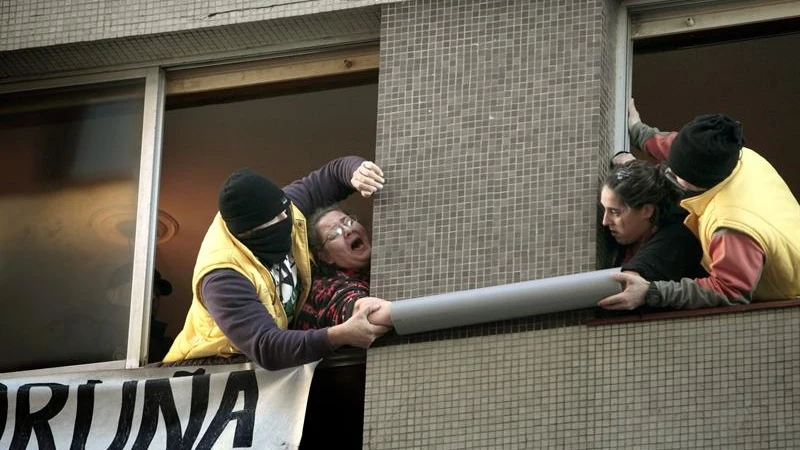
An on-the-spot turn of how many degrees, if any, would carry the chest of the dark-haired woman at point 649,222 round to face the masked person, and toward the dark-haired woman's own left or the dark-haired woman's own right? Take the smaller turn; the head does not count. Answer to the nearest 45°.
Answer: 0° — they already face them

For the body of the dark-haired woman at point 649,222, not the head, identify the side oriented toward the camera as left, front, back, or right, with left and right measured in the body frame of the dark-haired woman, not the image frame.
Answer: left

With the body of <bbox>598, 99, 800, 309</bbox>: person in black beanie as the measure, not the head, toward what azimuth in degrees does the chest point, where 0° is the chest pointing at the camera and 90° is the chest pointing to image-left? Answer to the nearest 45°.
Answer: approximately 90°

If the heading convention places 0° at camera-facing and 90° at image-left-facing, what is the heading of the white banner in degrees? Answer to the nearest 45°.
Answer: approximately 0°

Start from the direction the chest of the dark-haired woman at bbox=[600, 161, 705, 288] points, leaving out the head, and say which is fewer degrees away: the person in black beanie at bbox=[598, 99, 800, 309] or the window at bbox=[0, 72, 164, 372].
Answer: the window

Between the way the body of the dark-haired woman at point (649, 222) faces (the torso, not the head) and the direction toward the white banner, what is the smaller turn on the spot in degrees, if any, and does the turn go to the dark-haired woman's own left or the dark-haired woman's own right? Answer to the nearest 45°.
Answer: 0° — they already face it

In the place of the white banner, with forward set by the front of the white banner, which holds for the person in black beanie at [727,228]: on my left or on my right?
on my left
